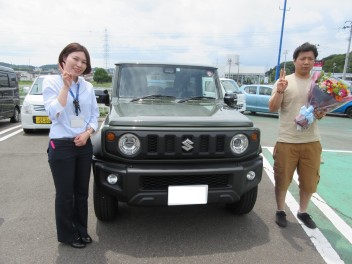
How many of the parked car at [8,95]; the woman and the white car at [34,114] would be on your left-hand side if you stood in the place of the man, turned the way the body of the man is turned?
0

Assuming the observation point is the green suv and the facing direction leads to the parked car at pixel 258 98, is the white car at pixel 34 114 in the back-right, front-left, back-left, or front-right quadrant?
front-left

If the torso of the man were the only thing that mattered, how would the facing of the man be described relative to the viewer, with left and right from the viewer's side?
facing the viewer

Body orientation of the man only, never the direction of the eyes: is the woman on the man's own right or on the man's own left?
on the man's own right

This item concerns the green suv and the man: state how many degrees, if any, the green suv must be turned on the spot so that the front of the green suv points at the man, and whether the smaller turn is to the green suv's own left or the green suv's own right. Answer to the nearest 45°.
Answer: approximately 90° to the green suv's own left

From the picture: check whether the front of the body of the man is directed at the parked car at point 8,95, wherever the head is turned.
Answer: no

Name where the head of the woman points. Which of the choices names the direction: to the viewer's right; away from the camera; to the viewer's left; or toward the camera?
toward the camera

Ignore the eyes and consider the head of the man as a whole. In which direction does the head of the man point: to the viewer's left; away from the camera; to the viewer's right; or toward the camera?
toward the camera

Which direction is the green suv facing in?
toward the camera

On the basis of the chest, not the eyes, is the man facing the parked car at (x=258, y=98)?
no

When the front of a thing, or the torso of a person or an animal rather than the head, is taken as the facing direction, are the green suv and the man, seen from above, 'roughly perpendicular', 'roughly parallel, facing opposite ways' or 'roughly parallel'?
roughly parallel

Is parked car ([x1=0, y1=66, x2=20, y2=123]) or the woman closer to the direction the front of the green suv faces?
the woman

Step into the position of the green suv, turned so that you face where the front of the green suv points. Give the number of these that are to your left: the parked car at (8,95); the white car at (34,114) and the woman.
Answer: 0

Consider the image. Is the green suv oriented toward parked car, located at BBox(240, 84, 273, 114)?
no

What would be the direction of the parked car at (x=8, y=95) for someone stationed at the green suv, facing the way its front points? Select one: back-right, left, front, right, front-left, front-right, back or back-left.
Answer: back-right
